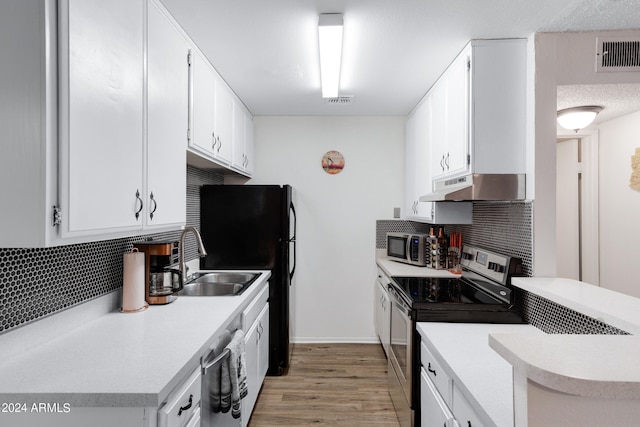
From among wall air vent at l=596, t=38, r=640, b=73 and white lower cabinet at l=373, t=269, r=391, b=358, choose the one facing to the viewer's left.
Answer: the white lower cabinet

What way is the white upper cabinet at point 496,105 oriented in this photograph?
to the viewer's left

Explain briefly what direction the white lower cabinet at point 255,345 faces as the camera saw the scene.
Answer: facing to the right of the viewer

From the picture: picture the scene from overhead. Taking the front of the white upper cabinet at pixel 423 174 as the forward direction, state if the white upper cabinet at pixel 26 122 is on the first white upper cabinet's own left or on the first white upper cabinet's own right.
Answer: on the first white upper cabinet's own left

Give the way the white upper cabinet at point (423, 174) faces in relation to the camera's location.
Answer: facing to the left of the viewer

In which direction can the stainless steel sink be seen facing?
to the viewer's right

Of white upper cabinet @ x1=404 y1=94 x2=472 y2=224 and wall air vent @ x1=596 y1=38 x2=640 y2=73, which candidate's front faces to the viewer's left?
the white upper cabinet

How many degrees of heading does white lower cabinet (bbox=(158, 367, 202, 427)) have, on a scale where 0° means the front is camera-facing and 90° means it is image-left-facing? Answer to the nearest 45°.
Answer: approximately 270°

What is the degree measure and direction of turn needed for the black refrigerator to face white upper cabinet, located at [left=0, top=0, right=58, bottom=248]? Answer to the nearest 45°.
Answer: approximately 90° to its right

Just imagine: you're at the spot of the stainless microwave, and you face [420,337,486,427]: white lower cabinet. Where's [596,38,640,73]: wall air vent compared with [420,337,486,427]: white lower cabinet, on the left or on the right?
left

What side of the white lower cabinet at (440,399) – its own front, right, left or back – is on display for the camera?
left

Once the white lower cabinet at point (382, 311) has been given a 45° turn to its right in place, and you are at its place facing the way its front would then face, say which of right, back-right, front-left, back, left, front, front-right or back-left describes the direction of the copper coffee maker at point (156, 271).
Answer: left

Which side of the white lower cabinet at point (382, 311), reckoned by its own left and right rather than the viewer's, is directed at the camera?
left
